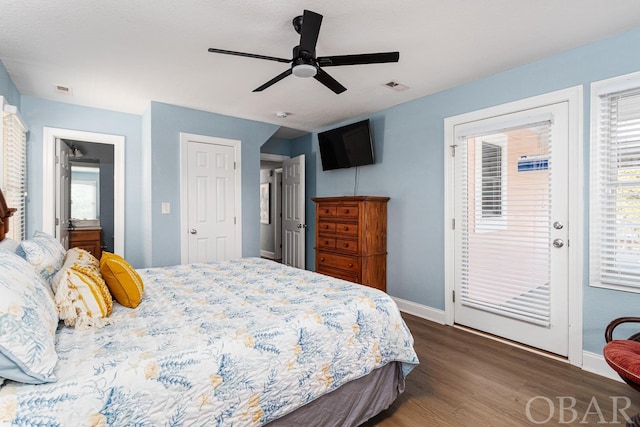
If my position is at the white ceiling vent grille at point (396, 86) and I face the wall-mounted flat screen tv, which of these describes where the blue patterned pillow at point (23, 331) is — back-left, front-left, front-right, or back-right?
back-left

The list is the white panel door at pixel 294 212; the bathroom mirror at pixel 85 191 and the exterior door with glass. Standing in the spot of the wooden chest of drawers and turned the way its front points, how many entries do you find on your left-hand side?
1

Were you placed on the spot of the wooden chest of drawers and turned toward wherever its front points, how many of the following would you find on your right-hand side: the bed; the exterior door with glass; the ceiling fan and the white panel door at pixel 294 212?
1

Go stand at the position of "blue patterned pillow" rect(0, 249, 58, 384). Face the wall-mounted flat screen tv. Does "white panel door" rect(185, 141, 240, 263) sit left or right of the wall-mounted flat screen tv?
left

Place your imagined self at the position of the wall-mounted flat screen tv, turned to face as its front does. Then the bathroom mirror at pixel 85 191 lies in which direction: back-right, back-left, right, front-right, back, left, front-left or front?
front-right

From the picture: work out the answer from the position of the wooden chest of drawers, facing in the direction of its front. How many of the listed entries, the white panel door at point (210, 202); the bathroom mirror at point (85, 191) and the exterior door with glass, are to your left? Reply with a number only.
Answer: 1

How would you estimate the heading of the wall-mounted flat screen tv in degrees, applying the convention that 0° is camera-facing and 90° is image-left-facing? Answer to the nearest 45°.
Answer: approximately 45°

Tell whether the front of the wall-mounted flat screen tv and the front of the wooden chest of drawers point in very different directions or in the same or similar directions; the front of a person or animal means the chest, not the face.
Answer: same or similar directions

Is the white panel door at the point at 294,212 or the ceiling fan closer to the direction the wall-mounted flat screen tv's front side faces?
the ceiling fan

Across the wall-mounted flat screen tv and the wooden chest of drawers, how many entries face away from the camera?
0

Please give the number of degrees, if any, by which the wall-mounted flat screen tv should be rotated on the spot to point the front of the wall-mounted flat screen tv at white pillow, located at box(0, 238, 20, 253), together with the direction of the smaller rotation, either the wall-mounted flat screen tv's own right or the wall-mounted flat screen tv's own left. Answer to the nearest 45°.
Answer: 0° — it already faces it

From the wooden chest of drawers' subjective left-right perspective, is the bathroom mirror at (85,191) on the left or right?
on its right

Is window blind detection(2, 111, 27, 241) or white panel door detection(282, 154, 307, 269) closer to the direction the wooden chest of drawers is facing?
the window blind

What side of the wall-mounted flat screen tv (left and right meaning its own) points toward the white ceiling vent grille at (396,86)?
left
